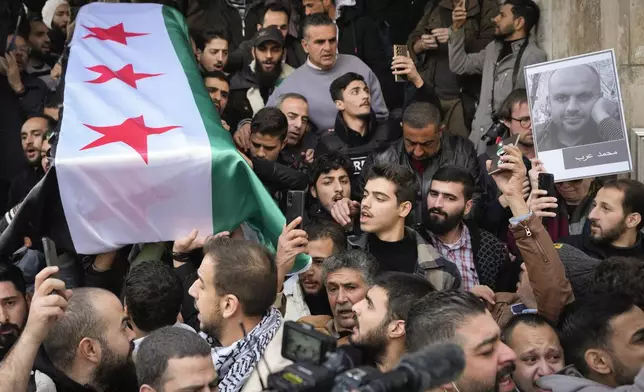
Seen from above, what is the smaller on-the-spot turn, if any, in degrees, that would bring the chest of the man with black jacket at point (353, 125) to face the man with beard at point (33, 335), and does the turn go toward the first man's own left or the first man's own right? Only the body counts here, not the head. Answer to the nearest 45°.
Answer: approximately 45° to the first man's own right

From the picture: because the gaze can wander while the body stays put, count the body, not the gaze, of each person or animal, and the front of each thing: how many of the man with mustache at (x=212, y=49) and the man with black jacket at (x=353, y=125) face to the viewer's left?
0

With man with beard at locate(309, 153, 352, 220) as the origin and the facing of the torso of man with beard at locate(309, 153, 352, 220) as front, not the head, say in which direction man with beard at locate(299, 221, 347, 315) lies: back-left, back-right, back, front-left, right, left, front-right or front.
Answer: front-right

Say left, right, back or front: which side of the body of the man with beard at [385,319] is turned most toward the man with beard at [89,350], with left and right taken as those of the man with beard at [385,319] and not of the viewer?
front

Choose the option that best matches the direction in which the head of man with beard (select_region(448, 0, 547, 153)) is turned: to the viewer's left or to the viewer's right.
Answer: to the viewer's left

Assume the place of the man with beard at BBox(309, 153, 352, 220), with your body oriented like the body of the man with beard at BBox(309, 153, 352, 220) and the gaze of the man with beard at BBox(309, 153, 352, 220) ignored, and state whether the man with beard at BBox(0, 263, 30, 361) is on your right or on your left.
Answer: on your right

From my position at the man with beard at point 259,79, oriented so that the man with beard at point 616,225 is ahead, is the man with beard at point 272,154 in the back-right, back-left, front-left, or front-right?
front-right

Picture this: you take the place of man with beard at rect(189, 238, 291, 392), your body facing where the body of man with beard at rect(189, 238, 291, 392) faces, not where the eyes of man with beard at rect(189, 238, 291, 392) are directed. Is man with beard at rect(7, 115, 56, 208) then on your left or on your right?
on your right

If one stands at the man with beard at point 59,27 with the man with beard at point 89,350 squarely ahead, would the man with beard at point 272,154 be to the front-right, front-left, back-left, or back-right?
front-left

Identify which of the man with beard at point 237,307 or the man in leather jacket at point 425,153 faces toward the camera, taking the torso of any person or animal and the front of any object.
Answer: the man in leather jacket
